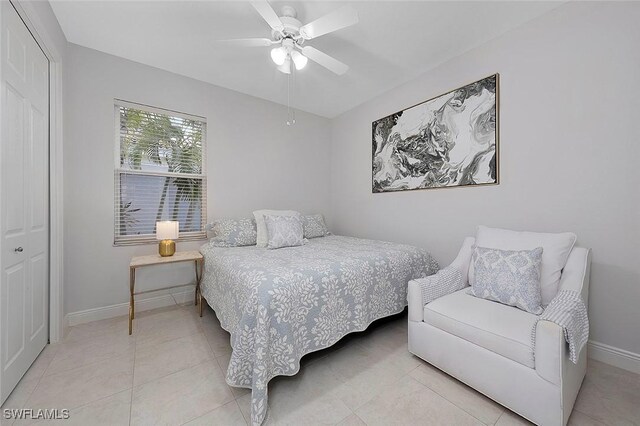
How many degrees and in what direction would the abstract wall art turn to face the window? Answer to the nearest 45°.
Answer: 0° — it already faces it

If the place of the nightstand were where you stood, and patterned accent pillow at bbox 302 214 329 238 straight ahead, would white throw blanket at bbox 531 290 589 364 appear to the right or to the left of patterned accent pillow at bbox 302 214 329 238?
right

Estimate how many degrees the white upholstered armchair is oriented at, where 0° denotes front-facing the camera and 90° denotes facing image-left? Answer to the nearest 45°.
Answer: approximately 45°

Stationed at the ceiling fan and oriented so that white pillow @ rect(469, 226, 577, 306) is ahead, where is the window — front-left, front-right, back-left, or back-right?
back-left
